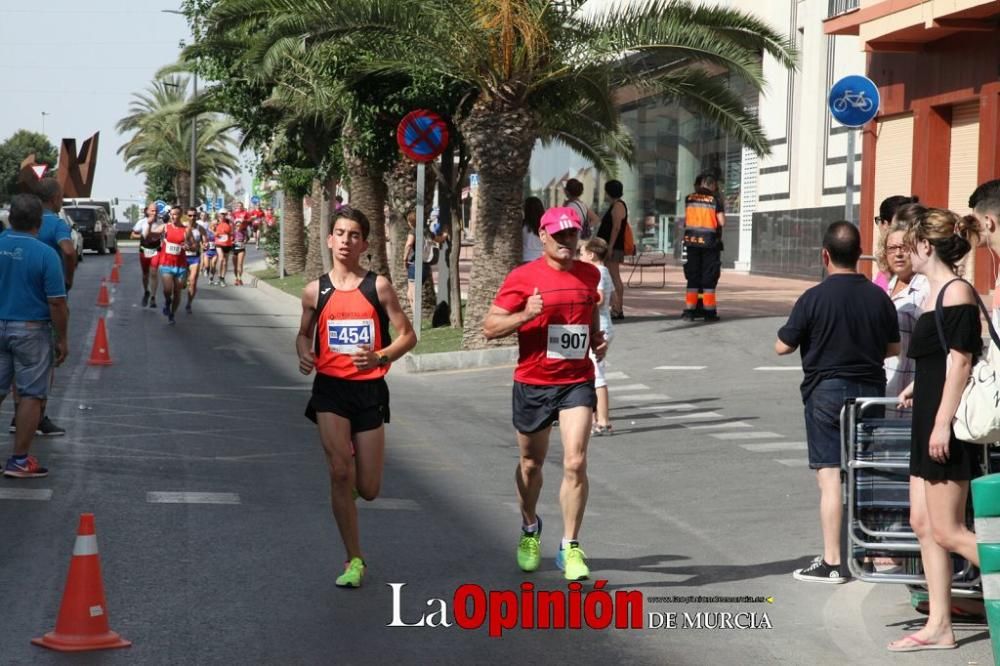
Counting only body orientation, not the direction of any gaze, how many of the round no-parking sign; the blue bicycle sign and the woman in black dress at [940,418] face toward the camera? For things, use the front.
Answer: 2

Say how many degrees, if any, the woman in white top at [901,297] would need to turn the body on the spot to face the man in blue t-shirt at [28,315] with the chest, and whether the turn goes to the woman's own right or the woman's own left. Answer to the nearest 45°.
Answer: approximately 45° to the woman's own right

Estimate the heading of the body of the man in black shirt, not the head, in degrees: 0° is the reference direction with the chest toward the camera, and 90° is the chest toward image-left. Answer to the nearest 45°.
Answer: approximately 135°

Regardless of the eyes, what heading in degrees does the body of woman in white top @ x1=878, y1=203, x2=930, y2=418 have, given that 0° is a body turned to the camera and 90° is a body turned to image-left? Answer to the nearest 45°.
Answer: approximately 45°

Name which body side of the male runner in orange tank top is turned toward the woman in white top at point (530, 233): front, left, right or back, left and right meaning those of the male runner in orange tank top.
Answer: back

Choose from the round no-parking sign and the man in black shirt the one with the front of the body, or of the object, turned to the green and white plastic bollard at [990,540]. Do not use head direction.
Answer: the round no-parking sign

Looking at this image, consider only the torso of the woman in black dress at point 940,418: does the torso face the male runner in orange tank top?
yes

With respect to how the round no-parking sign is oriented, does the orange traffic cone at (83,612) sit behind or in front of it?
in front

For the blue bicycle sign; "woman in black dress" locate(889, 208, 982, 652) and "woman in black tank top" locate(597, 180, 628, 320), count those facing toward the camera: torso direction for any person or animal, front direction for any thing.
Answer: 1

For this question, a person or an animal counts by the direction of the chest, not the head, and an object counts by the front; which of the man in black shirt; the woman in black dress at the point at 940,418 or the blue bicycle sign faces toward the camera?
the blue bicycle sign

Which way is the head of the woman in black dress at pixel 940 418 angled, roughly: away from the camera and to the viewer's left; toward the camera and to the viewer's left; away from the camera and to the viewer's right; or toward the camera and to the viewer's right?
away from the camera and to the viewer's left

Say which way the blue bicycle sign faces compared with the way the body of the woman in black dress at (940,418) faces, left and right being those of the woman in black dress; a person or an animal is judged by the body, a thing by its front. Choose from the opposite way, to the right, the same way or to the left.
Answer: to the left

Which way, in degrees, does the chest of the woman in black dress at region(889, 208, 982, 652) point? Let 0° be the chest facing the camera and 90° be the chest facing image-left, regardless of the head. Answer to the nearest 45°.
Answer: approximately 90°

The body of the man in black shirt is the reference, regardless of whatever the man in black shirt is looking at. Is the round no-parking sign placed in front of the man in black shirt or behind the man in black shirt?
in front

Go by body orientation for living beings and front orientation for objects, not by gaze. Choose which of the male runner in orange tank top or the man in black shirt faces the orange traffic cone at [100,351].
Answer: the man in black shirt

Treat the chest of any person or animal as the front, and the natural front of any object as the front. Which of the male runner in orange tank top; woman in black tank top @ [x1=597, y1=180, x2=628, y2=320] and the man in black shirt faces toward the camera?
the male runner in orange tank top

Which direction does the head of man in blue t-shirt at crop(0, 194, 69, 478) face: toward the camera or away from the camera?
away from the camera
